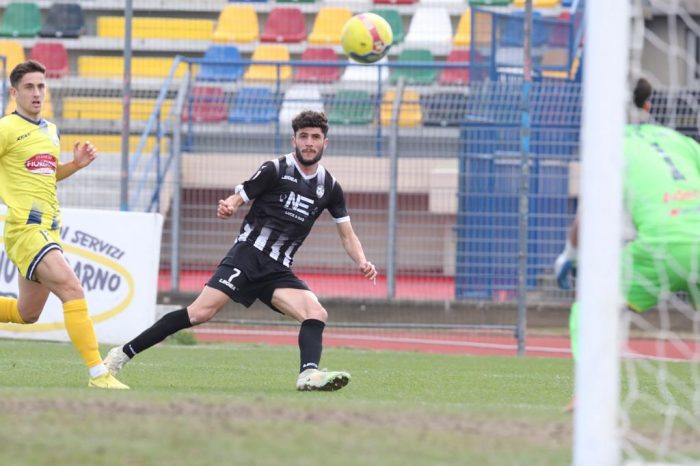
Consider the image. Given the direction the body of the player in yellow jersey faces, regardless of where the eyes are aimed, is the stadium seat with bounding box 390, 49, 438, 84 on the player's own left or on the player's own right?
on the player's own left

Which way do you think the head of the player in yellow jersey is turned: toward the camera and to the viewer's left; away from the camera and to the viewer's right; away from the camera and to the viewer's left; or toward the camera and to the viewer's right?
toward the camera and to the viewer's right

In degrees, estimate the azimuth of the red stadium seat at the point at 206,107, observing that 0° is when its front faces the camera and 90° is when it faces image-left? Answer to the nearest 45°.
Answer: approximately 0°

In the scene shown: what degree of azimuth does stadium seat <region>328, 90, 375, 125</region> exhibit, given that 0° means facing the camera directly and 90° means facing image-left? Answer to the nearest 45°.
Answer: approximately 0°

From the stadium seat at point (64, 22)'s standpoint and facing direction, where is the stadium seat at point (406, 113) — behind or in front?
in front

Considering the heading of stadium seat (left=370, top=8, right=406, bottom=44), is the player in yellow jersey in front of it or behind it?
in front

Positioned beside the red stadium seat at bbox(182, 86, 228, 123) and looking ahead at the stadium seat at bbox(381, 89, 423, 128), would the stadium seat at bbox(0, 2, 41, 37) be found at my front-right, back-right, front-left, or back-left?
back-left

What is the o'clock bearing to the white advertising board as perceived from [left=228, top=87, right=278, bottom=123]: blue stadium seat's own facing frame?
The white advertising board is roughly at 1 o'clock from the blue stadium seat.

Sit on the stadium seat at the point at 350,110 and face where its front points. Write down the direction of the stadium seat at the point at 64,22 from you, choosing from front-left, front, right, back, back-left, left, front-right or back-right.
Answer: back-right

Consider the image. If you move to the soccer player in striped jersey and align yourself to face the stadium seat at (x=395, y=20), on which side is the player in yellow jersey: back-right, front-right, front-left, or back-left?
back-left

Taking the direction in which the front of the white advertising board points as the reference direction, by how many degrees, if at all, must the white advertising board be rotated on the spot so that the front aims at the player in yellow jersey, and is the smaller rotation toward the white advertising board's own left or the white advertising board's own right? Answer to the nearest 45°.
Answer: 0° — it already faces them

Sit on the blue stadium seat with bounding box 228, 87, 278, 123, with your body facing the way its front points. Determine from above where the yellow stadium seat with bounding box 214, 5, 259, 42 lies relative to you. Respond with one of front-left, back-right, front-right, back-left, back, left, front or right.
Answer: back
